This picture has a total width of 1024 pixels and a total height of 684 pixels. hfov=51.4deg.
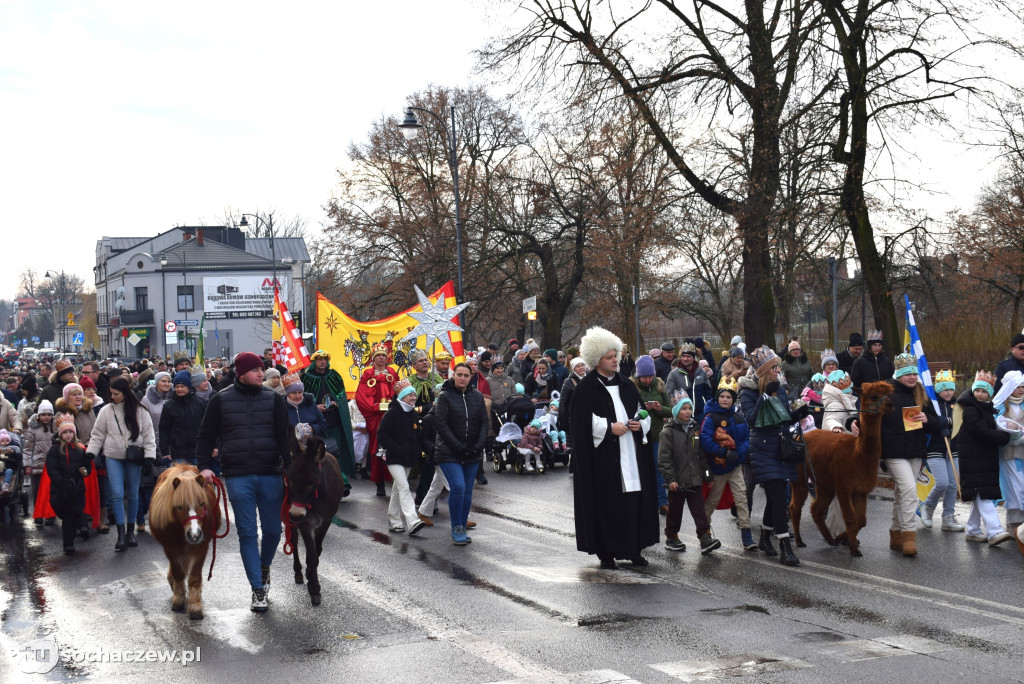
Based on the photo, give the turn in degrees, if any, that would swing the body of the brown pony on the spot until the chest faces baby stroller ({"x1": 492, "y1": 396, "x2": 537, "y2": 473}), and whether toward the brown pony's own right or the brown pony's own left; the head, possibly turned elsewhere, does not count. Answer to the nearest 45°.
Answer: approximately 135° to the brown pony's own left

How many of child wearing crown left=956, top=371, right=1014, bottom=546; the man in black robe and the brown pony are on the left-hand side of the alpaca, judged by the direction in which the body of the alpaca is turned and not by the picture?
1

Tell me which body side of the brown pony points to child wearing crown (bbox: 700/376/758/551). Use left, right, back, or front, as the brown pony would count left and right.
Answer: left

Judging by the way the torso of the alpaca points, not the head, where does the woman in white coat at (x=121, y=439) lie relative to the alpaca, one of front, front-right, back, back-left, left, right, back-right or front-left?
back-right

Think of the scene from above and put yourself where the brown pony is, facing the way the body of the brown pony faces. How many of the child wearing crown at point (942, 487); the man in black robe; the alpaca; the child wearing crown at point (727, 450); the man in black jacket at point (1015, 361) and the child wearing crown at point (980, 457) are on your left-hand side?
6

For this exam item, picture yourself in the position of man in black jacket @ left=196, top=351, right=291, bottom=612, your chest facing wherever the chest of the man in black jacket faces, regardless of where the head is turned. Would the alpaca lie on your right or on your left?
on your left

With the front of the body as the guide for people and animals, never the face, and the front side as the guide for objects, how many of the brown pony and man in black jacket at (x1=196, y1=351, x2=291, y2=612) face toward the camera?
2

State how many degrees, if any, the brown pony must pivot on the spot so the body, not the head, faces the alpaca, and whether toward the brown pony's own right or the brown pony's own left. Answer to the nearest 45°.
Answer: approximately 90° to the brown pony's own left

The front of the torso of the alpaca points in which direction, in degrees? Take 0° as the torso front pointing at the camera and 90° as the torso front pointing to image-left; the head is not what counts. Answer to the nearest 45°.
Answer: approximately 315°

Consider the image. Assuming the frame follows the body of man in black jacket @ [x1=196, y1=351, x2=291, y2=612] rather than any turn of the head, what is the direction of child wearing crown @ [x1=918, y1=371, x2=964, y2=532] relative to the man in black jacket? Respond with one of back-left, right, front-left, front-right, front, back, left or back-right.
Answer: left

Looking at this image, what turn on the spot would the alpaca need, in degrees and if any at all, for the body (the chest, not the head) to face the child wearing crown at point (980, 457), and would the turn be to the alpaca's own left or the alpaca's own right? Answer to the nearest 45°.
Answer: approximately 90° to the alpaca's own left
